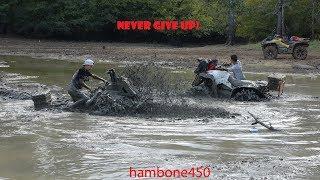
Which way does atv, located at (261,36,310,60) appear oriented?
to the viewer's left

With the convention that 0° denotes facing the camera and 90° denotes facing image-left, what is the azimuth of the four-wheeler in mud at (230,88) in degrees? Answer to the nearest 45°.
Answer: approximately 90°

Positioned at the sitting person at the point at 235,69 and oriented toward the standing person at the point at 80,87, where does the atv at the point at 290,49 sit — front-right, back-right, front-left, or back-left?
back-right

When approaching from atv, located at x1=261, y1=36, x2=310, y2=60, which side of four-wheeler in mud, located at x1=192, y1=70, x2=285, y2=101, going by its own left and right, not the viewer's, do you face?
right

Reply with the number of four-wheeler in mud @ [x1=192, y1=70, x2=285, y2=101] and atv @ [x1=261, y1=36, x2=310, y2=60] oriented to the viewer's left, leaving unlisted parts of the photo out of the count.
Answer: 2

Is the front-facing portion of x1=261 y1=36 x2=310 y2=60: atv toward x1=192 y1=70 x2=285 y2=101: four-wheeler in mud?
no

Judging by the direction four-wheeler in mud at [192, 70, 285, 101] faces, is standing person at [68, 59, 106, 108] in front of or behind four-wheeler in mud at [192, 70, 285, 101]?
in front

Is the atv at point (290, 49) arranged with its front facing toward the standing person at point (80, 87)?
no

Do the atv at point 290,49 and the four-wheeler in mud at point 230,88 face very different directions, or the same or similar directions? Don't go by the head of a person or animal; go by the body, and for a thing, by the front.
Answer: same or similar directions

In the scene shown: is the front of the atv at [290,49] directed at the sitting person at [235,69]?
no

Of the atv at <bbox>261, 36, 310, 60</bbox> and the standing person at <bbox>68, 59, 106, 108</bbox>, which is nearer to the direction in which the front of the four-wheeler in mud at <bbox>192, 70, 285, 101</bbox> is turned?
the standing person

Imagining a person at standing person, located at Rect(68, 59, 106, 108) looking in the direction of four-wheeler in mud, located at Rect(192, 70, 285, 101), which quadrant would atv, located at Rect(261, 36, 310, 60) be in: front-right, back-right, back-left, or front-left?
front-left
